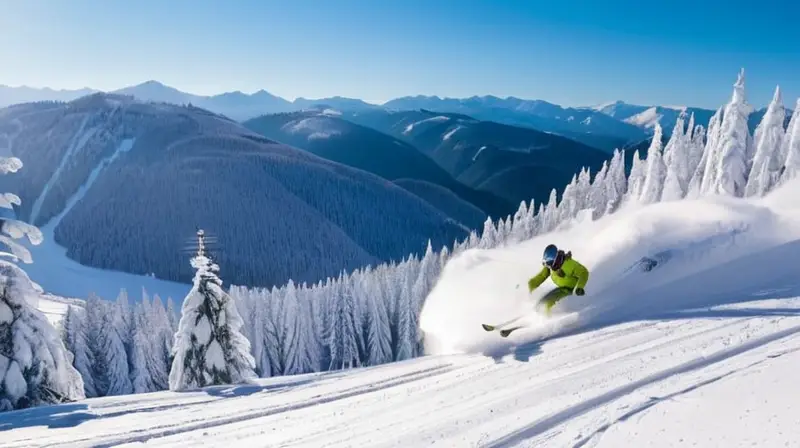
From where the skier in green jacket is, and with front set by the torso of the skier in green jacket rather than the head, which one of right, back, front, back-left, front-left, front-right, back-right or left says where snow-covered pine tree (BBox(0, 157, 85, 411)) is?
front-right

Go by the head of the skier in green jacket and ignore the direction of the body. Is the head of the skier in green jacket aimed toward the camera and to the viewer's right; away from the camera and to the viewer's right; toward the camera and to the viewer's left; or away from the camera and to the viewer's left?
toward the camera and to the viewer's left

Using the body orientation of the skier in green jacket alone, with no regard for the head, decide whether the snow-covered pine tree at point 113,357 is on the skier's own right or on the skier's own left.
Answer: on the skier's own right

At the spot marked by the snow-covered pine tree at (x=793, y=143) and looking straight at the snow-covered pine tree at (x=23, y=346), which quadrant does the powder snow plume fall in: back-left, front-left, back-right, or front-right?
front-left

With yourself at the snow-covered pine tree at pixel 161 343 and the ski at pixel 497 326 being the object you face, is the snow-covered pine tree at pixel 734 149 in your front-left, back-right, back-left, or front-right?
front-left

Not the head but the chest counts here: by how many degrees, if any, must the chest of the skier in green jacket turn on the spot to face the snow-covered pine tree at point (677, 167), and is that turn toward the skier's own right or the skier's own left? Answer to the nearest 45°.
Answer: approximately 135° to the skier's own right

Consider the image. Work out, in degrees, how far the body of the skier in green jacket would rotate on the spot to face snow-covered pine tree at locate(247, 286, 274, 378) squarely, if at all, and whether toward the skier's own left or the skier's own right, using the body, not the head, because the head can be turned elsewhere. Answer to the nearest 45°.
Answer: approximately 90° to the skier's own right

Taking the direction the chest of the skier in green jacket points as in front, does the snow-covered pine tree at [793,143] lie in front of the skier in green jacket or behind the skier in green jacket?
behind

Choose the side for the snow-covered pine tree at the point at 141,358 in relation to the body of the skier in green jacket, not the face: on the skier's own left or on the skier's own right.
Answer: on the skier's own right

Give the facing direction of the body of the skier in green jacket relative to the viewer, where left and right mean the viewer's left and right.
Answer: facing the viewer and to the left of the viewer
